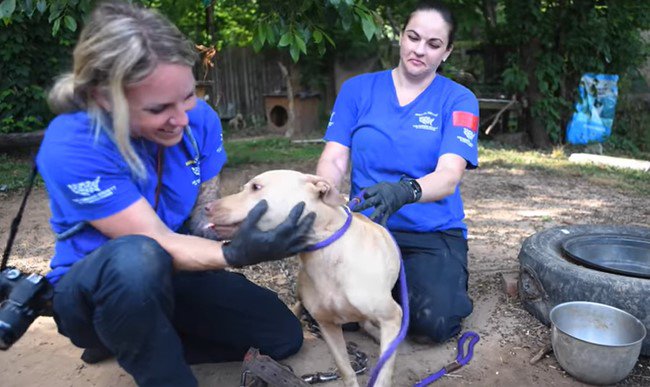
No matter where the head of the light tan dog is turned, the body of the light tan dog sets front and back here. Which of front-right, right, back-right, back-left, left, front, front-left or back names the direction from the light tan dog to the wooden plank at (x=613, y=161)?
back

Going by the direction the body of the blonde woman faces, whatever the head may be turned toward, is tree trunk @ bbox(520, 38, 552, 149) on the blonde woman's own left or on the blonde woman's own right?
on the blonde woman's own left

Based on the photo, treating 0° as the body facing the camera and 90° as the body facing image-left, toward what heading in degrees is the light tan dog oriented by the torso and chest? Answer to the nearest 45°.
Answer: approximately 45°

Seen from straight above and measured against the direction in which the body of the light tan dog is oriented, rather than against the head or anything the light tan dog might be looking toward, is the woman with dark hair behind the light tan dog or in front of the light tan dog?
behind

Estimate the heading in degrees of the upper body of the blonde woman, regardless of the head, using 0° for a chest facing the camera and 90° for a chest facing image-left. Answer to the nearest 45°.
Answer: approximately 315°
